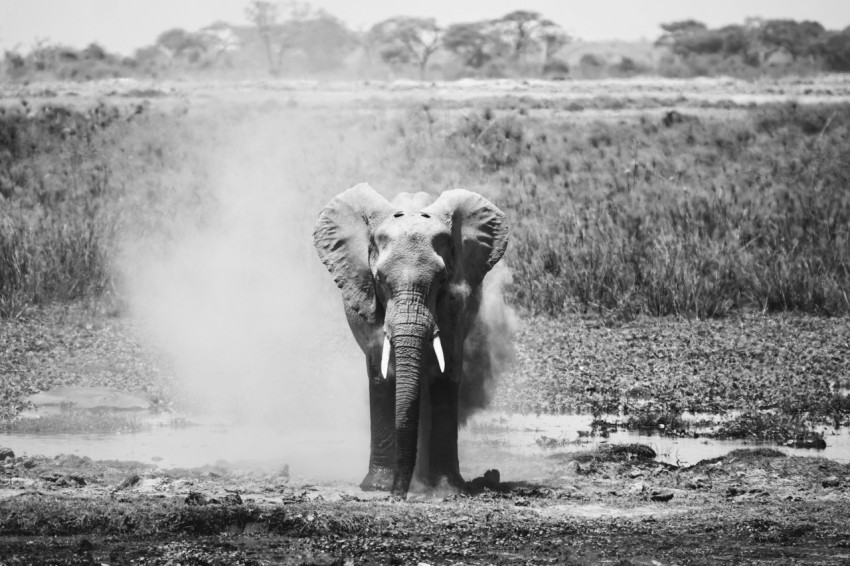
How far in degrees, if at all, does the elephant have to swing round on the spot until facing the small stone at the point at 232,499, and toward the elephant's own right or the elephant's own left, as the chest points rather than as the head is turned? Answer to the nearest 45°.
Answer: approximately 45° to the elephant's own right

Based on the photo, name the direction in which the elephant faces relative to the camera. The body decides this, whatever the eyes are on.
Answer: toward the camera

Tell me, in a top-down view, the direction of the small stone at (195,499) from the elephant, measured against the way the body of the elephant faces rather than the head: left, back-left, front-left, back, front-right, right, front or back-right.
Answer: front-right
